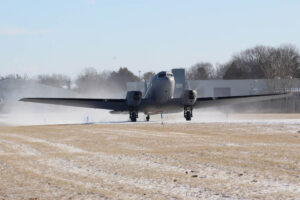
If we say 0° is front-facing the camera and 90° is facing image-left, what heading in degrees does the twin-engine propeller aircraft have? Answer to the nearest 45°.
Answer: approximately 0°
